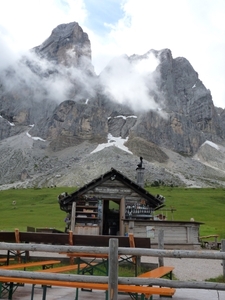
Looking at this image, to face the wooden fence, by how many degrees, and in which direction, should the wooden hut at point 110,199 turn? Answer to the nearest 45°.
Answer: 0° — it already faces it

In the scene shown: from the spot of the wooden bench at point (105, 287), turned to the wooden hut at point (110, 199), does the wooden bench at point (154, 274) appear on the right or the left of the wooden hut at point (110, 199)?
right

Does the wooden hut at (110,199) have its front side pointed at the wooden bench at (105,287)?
yes

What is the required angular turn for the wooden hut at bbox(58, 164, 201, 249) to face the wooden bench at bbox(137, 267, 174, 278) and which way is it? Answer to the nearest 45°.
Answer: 0° — it already faces it

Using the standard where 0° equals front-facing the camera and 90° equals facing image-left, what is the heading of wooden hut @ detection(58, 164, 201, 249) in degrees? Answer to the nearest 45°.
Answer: approximately 0°
